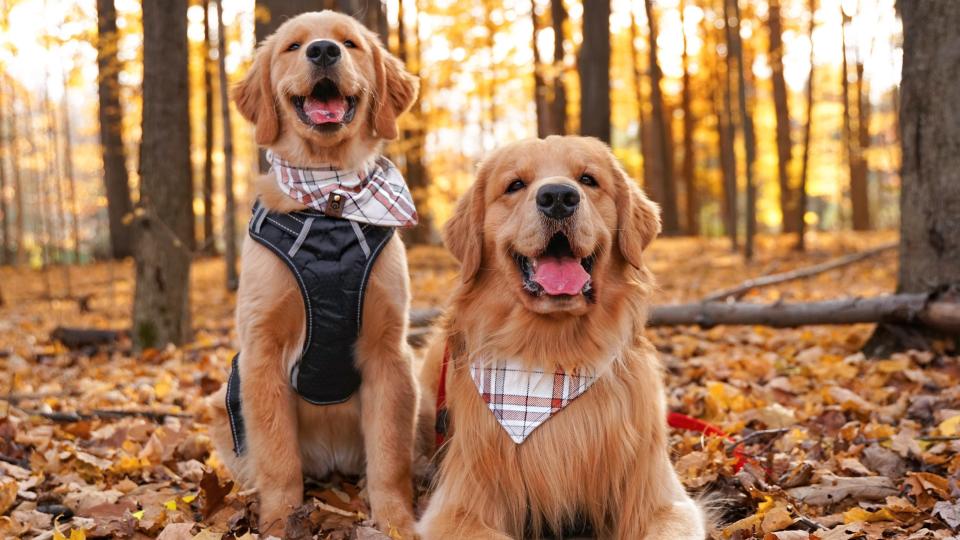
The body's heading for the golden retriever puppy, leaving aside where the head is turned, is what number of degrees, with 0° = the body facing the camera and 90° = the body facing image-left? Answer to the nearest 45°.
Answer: approximately 0°

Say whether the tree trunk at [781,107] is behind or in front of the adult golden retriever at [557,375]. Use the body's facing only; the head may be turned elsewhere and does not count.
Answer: behind

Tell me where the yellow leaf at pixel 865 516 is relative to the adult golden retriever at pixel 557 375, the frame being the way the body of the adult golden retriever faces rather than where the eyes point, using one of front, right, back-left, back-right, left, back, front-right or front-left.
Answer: left

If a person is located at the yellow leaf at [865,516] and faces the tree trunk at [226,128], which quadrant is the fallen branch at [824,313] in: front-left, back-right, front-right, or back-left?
front-right

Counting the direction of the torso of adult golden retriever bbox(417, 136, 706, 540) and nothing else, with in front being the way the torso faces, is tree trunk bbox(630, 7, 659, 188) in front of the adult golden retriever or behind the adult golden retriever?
behind

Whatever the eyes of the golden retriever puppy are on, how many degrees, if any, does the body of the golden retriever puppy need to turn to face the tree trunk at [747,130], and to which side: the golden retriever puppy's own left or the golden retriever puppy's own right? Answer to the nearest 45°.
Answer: approximately 135° to the golden retriever puppy's own left

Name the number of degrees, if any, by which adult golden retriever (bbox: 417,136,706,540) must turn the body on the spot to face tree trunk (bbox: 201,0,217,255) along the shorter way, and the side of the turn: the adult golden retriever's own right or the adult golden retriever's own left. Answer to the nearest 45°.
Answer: approximately 135° to the adult golden retriever's own right

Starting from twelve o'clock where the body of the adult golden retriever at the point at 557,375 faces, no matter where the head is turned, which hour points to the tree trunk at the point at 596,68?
The tree trunk is roughly at 6 o'clock from the adult golden retriever.

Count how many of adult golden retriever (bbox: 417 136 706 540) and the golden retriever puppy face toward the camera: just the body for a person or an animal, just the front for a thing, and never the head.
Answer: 2

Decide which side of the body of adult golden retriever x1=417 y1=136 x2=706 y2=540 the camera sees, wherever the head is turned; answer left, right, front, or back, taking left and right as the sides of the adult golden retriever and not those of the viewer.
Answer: front

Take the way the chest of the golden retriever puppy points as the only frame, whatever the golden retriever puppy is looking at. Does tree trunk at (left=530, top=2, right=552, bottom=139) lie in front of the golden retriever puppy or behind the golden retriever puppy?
behind
